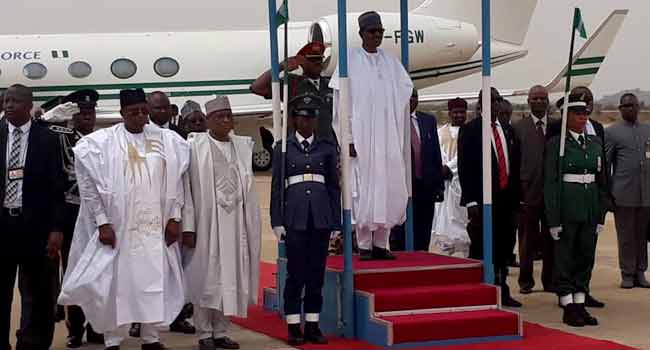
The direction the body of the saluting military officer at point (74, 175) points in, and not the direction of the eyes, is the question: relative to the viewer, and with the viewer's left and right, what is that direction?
facing the viewer and to the right of the viewer

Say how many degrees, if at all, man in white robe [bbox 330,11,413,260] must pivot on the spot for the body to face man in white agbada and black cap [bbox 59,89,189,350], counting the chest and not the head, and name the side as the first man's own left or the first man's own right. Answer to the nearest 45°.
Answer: approximately 90° to the first man's own right

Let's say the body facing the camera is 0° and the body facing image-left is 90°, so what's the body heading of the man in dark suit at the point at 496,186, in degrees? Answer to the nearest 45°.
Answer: approximately 315°

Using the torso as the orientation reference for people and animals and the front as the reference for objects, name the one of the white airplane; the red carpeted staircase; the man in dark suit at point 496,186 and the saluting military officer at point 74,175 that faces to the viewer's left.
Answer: the white airplane

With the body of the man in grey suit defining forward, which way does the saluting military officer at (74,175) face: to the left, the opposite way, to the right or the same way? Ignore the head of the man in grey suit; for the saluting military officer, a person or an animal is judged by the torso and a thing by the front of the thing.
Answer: the same way

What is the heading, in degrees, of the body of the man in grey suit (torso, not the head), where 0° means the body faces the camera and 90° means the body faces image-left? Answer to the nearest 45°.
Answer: approximately 0°

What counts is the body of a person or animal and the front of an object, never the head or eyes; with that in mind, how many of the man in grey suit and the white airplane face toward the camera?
1

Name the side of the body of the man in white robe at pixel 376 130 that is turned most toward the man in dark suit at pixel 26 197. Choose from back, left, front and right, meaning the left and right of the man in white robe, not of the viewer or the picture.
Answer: right

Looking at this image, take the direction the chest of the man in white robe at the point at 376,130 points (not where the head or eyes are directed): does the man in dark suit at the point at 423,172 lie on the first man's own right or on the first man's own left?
on the first man's own left

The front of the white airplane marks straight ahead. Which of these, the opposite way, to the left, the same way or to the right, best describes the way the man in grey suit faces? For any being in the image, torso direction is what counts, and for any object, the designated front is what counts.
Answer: to the left

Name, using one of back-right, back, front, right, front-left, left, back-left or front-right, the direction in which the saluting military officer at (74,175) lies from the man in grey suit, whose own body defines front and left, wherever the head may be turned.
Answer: front-right

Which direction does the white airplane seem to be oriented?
to the viewer's left

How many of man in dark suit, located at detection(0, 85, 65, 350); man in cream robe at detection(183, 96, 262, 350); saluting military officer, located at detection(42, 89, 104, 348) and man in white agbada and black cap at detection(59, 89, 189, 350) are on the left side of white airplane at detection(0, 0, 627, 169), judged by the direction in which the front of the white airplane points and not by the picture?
4
